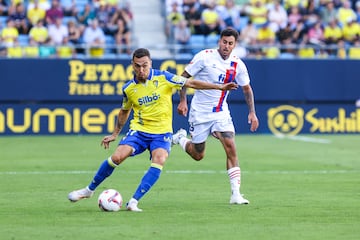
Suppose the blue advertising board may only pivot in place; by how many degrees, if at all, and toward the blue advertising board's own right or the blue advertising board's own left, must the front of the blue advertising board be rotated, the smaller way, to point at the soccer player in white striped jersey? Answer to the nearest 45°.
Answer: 0° — it already faces them

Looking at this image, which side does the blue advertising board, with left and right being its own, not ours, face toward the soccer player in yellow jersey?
front

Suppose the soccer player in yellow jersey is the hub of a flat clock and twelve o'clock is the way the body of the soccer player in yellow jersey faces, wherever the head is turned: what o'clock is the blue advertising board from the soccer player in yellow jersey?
The blue advertising board is roughly at 6 o'clock from the soccer player in yellow jersey.

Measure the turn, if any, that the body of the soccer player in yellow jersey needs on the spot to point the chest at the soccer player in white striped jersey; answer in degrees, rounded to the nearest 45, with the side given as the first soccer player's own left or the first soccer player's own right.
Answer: approximately 135° to the first soccer player's own left

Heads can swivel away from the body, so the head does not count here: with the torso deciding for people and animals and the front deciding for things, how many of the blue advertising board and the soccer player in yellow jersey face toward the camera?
2

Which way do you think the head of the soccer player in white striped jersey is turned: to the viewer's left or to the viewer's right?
to the viewer's left

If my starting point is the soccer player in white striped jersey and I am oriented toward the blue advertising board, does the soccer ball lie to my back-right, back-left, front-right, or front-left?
back-left

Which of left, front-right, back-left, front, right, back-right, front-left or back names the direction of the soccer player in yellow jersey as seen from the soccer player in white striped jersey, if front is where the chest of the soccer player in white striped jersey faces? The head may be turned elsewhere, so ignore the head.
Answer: right
